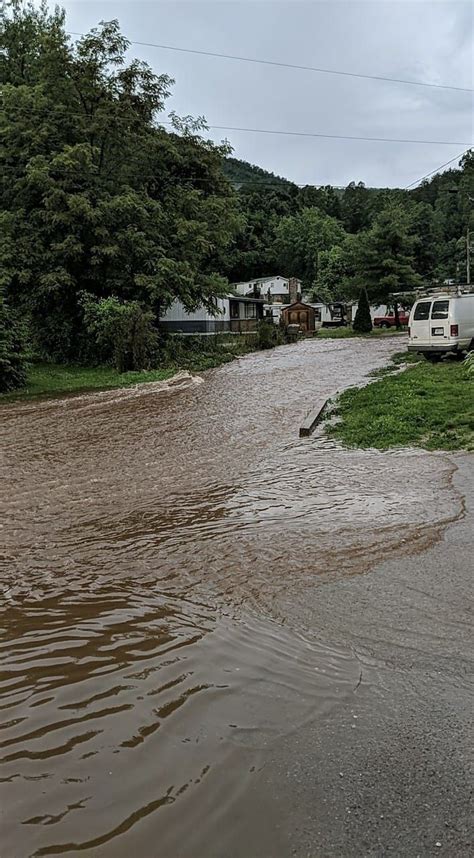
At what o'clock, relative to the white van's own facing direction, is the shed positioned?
The shed is roughly at 10 o'clock from the white van.

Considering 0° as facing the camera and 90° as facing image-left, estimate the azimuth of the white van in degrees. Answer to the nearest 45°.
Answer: approximately 225°

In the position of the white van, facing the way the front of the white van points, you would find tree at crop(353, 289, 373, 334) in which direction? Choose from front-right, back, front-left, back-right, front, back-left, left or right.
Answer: front-left

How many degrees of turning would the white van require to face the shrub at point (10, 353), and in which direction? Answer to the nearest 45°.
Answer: approximately 135° to its left

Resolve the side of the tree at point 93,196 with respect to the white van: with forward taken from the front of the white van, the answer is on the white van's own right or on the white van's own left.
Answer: on the white van's own left

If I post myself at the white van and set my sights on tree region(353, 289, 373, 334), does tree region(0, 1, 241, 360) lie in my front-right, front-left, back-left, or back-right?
front-left

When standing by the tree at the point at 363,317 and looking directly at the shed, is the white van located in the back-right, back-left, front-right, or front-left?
back-left
